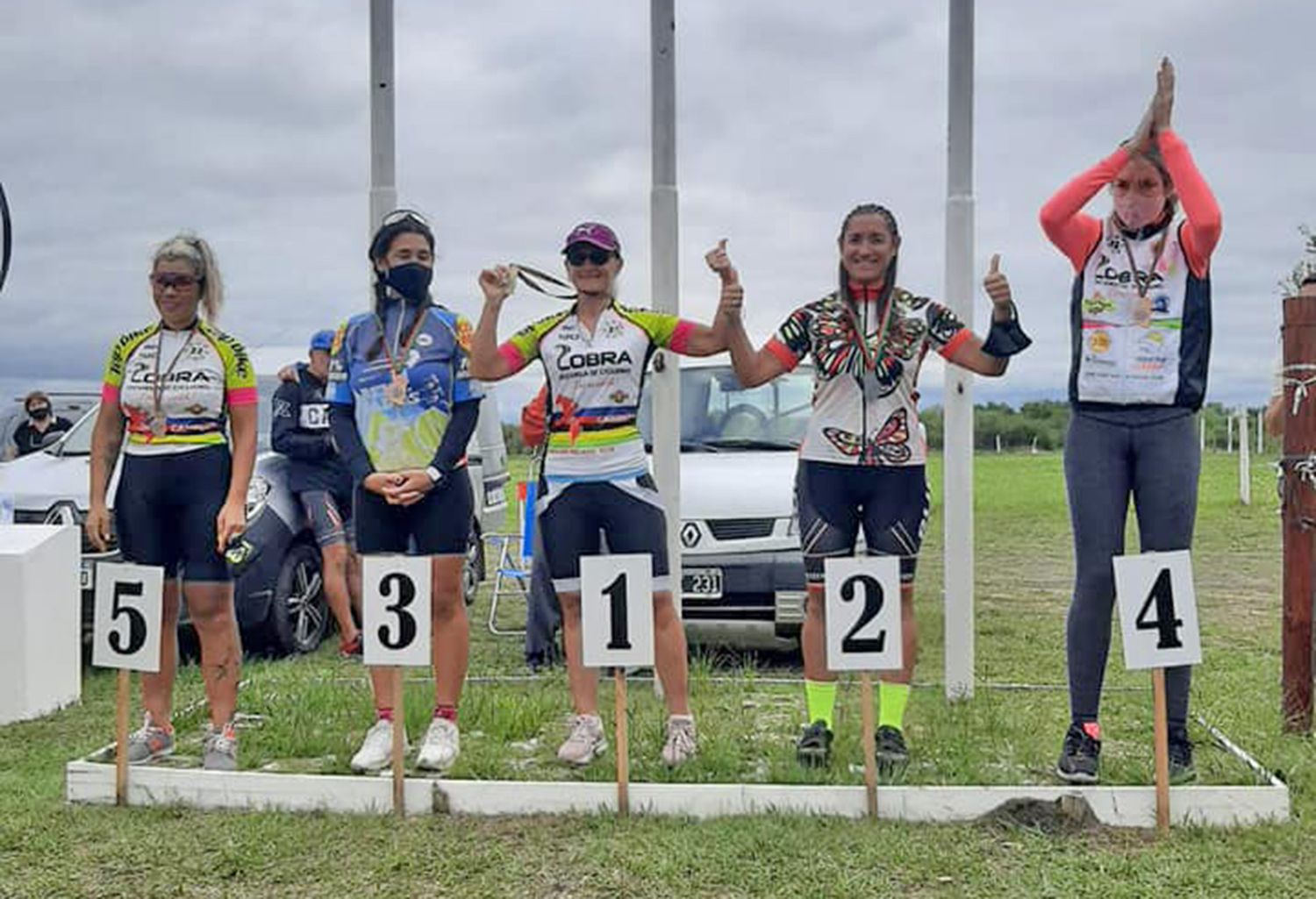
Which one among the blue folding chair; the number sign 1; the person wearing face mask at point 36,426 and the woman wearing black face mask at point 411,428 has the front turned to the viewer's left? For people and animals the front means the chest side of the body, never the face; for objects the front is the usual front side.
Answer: the blue folding chair

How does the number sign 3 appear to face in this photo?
toward the camera

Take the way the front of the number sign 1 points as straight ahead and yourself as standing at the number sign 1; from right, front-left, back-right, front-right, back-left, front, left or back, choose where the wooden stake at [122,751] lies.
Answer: right

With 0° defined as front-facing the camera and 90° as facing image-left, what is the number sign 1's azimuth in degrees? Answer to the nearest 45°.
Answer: approximately 0°

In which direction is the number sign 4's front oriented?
toward the camera

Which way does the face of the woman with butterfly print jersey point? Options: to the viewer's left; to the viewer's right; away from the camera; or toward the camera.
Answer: toward the camera

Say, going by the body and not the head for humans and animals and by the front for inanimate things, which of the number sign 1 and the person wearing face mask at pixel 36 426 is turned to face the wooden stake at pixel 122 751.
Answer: the person wearing face mask

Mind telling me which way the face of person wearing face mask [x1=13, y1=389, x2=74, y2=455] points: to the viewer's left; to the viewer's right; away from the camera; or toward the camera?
toward the camera

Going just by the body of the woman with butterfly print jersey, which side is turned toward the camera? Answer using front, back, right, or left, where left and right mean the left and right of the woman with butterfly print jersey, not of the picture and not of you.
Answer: front

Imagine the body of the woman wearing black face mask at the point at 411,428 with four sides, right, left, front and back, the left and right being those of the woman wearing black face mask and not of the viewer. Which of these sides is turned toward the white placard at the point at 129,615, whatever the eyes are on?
right

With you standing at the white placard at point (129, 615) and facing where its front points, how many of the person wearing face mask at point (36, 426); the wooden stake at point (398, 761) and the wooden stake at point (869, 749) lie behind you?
1

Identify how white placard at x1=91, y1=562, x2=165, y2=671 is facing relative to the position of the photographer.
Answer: facing the viewer

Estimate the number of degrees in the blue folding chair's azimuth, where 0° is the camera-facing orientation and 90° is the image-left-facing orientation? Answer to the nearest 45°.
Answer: approximately 90°
